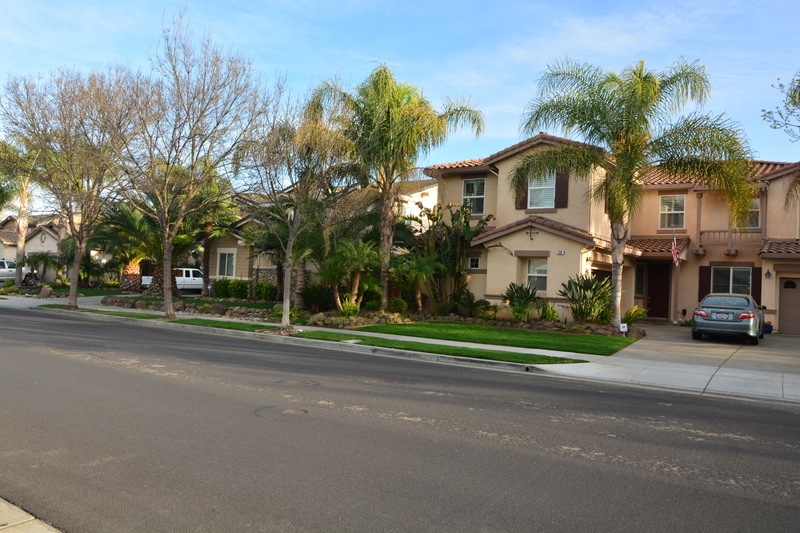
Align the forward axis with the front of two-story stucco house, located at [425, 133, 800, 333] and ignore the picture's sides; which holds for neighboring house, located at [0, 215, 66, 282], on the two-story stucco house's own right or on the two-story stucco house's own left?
on the two-story stucco house's own right

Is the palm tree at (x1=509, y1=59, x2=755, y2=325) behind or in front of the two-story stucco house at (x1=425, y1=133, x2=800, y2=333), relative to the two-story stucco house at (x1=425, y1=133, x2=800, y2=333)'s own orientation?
in front

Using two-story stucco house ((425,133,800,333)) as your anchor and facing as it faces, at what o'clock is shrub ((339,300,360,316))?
The shrub is roughly at 2 o'clock from the two-story stucco house.

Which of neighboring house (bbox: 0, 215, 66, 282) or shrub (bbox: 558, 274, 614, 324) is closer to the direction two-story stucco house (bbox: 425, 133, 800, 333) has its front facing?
the shrub

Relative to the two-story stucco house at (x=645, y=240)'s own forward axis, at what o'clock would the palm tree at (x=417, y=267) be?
The palm tree is roughly at 2 o'clock from the two-story stucco house.

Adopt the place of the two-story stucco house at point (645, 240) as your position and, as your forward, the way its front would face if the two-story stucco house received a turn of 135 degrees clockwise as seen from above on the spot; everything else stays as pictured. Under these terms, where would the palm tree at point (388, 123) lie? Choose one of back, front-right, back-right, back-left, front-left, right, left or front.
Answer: left

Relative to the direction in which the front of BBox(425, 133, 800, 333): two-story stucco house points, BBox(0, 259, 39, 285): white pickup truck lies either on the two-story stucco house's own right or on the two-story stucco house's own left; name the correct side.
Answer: on the two-story stucco house's own right

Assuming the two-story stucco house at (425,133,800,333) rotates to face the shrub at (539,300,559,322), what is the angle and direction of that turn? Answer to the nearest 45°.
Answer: approximately 45° to its right

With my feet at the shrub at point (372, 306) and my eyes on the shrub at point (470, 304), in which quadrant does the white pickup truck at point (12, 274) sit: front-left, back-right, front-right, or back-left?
back-left

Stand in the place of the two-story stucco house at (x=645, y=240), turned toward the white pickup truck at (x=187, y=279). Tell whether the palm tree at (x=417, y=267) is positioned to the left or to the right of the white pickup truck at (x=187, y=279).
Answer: left

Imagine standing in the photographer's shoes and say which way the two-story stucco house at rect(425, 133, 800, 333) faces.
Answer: facing the viewer
